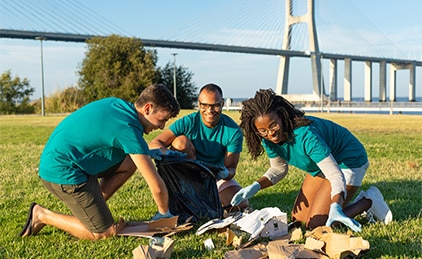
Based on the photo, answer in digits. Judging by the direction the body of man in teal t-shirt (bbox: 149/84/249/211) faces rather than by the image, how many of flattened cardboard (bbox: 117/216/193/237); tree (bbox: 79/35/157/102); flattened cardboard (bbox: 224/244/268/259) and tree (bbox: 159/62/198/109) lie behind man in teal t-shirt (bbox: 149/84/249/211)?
2

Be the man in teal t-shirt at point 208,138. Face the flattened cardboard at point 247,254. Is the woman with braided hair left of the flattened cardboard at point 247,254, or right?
left

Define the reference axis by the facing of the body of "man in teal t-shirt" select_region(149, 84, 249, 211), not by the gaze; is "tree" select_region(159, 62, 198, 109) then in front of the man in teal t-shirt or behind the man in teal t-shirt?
behind

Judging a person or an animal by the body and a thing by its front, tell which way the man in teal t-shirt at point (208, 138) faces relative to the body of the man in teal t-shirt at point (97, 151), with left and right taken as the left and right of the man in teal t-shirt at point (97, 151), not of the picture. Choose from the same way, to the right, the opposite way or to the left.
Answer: to the right

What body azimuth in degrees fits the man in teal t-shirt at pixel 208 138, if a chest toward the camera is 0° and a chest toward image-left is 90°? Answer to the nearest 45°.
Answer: approximately 0°

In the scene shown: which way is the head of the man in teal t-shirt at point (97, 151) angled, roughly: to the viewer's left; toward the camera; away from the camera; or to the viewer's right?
to the viewer's right

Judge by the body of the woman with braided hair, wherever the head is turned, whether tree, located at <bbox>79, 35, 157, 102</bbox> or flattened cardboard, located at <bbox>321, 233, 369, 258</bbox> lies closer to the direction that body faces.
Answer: the flattened cardboard

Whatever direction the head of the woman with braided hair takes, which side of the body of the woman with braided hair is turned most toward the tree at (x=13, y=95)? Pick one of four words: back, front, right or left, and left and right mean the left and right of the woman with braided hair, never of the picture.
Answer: right

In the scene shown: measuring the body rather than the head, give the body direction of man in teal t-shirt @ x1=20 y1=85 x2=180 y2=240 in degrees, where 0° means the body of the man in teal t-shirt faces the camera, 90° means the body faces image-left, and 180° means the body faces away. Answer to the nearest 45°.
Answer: approximately 270°

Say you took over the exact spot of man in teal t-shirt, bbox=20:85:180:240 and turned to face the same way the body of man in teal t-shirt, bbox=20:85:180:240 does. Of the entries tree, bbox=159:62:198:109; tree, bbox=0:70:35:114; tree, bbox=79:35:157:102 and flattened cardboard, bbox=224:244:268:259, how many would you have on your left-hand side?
3

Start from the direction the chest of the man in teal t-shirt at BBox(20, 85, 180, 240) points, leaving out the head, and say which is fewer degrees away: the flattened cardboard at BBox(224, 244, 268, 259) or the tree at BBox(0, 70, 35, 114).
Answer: the flattened cardboard

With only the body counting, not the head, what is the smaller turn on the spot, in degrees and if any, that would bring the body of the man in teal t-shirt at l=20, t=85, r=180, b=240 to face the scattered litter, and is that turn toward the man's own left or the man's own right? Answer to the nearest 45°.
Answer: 0° — they already face it

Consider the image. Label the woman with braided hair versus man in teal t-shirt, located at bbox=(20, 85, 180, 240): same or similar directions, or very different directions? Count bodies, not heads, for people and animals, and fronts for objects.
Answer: very different directions
